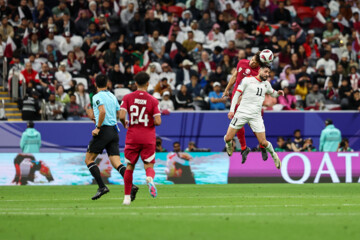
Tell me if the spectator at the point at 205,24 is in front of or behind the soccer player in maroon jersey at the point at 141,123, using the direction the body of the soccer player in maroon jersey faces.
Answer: in front

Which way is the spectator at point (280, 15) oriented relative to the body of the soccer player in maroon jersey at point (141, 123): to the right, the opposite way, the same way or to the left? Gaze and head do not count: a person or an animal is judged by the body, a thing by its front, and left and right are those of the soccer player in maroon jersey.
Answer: the opposite way

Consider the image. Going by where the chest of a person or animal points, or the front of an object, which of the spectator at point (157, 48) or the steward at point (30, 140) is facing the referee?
the spectator at point (157, 48)

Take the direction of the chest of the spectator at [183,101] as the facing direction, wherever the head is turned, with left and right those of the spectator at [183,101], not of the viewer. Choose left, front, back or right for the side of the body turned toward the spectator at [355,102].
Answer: left

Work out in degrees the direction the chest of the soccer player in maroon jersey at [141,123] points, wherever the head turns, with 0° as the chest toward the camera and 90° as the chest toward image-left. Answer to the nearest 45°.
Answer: approximately 180°

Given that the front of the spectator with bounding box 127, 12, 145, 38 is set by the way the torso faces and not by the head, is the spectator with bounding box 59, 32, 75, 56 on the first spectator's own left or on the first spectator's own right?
on the first spectator's own right

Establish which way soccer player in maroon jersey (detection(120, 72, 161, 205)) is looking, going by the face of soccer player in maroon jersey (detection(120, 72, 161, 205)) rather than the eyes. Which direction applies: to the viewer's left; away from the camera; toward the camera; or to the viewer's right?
away from the camera

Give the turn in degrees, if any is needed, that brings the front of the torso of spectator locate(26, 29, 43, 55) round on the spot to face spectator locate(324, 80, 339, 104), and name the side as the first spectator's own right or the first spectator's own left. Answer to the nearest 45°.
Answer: approximately 90° to the first spectator's own left

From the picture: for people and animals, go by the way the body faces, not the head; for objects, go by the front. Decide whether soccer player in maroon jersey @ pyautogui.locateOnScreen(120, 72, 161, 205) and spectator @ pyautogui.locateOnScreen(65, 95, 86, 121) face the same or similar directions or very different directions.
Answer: very different directions

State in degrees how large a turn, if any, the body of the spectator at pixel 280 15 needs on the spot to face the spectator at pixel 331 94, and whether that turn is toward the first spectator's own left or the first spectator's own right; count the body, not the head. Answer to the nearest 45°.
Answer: approximately 45° to the first spectator's own left

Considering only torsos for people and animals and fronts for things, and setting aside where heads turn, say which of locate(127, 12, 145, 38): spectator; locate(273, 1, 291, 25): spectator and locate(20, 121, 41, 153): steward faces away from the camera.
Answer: locate(20, 121, 41, 153): steward
